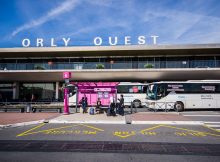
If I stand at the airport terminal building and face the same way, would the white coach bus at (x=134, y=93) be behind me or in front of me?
in front

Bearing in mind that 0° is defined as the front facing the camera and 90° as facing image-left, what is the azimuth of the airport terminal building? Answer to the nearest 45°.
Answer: approximately 0°

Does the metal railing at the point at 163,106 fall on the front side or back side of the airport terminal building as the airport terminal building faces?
on the front side
